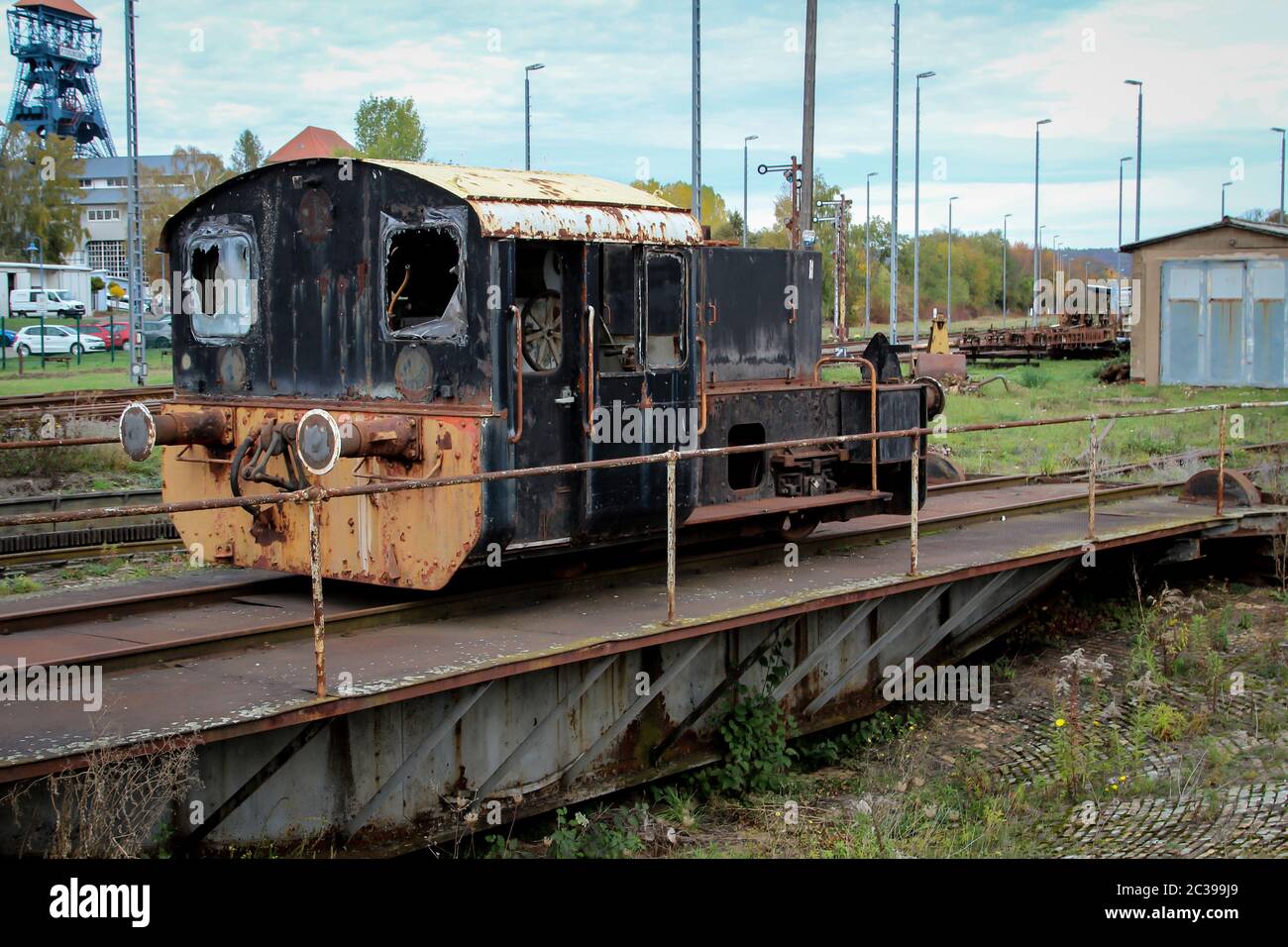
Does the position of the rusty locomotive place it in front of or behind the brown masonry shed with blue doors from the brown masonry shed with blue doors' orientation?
in front

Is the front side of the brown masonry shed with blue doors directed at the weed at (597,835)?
yes

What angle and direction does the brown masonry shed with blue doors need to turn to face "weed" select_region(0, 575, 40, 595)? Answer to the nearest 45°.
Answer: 0° — it already faces it

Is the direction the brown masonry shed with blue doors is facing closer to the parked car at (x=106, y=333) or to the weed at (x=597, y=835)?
the weed

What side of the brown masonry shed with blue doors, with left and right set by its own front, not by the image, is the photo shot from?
front

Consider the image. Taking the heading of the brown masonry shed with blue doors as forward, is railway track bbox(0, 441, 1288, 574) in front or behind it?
in front

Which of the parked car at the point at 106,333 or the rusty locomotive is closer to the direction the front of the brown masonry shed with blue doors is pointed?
the rusty locomotive

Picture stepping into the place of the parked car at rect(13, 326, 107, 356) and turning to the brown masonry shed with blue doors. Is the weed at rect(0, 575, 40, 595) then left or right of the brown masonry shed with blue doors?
right

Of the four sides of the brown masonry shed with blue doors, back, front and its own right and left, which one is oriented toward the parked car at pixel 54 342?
right

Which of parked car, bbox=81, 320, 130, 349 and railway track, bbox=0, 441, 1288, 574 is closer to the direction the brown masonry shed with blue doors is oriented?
the railway track

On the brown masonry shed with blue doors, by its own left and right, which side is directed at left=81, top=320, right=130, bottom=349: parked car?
right

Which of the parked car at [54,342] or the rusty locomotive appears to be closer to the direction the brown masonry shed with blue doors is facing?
the rusty locomotive
